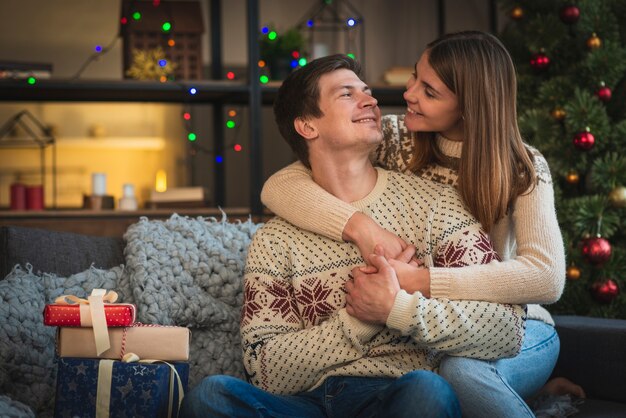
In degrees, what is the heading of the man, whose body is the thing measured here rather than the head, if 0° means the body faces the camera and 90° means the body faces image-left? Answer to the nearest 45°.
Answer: approximately 0°

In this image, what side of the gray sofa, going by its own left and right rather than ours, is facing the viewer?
front

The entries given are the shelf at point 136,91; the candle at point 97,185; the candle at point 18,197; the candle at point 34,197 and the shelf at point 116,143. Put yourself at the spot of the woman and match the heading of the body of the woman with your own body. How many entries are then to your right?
5

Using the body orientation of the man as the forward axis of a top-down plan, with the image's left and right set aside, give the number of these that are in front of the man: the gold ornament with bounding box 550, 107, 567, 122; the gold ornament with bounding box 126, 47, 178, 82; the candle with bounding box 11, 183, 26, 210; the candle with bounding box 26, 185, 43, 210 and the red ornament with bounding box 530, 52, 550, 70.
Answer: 0

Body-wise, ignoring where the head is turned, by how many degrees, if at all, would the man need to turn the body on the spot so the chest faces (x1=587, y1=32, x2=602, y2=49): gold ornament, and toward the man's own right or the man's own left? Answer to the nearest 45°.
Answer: approximately 135° to the man's own left

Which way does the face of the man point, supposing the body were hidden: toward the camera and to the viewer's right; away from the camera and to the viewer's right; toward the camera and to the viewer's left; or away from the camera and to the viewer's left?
toward the camera and to the viewer's right

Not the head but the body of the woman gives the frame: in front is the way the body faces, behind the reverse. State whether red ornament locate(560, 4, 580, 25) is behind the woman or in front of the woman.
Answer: behind

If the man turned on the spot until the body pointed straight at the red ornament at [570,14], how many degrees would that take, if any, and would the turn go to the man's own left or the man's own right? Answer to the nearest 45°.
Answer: approximately 135° to the man's own left

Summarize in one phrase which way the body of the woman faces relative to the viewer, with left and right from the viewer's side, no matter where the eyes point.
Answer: facing the viewer and to the left of the viewer

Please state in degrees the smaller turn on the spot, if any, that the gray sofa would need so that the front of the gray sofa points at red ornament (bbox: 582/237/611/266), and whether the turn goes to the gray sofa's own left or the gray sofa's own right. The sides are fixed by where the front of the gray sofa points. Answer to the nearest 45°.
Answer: approximately 180°

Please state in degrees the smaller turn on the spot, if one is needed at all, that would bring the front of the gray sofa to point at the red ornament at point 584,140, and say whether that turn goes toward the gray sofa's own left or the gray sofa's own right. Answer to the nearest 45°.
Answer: approximately 180°

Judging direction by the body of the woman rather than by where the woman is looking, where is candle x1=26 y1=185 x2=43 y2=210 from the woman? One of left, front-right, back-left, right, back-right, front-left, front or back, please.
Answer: right

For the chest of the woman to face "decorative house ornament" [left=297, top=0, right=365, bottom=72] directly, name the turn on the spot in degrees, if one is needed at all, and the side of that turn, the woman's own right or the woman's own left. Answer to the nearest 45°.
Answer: approximately 135° to the woman's own right
